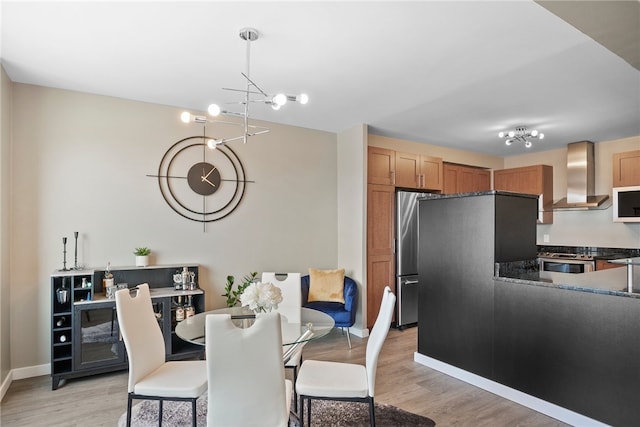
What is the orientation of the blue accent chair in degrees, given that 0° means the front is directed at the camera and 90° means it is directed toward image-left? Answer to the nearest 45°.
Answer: approximately 45°

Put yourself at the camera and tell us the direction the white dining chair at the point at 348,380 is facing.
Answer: facing to the left of the viewer

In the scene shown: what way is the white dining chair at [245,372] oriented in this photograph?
away from the camera

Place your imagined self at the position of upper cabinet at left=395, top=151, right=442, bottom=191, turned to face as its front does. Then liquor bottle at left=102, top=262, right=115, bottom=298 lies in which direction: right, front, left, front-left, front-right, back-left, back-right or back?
right

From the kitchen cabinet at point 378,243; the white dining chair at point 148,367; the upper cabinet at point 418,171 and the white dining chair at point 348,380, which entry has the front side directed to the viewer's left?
the white dining chair at point 348,380

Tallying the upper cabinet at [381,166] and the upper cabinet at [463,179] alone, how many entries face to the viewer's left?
0

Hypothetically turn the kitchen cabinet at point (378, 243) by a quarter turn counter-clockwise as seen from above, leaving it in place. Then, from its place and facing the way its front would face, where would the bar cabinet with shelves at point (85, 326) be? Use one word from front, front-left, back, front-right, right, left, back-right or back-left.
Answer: back

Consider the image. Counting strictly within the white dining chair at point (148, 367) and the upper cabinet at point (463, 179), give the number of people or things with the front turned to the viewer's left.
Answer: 0

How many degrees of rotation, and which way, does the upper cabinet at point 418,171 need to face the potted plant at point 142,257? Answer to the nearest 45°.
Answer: approximately 90° to its right

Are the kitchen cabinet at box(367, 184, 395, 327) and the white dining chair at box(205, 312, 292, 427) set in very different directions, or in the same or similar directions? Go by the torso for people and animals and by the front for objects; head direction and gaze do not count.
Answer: very different directions

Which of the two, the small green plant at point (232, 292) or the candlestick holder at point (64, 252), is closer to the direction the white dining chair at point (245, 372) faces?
the small green plant
